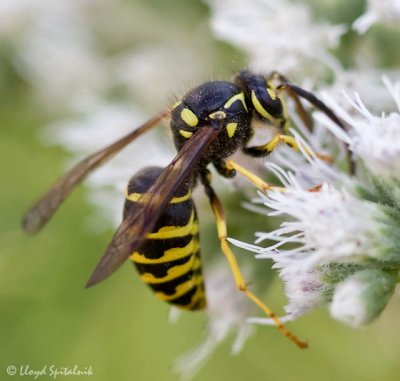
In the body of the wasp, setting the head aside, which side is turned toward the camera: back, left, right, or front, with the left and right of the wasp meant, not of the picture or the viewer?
right

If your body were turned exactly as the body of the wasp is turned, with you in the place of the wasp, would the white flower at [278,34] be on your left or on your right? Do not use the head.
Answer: on your left
